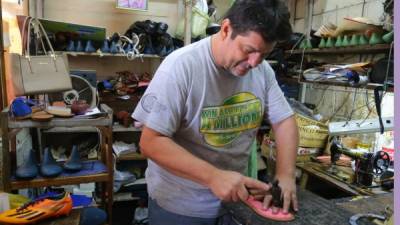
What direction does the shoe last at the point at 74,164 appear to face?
toward the camera

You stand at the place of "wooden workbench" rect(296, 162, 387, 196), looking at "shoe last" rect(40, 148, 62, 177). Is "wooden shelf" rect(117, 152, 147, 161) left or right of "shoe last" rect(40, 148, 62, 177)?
right

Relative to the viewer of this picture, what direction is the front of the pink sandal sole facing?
facing to the right of the viewer

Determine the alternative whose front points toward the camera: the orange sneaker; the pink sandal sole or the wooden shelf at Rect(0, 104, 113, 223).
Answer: the wooden shelf

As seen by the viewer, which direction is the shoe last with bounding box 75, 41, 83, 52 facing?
toward the camera

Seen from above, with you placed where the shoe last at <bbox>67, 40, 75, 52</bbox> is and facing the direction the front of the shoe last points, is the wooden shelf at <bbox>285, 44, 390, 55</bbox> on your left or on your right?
on your left

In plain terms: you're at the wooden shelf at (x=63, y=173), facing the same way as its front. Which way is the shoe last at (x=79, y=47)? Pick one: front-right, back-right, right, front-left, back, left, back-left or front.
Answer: back

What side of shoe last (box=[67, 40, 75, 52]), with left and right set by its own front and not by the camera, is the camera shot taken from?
front

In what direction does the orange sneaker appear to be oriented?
to the viewer's left

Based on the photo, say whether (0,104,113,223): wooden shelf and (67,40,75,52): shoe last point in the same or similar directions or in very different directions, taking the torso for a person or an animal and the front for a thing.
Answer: same or similar directions
